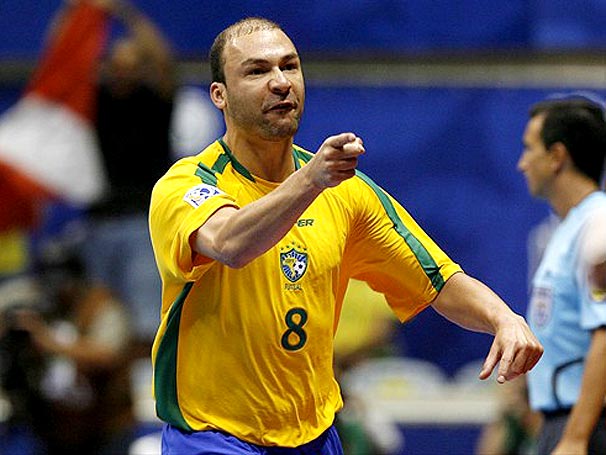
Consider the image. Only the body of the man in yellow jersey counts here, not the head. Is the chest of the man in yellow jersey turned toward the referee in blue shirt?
no

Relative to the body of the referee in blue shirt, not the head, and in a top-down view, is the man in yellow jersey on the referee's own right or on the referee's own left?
on the referee's own left

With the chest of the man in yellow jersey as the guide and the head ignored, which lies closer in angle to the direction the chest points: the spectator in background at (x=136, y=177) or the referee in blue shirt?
the referee in blue shirt

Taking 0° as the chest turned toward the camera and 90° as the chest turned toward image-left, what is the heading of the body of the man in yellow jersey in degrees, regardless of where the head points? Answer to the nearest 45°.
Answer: approximately 315°

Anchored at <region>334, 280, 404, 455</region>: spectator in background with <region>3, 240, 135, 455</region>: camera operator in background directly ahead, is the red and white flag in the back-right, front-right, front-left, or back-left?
front-right

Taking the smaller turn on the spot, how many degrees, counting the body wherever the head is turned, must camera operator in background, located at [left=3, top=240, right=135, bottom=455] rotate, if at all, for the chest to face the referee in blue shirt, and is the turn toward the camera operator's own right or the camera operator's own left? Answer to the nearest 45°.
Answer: approximately 90° to the camera operator's own left

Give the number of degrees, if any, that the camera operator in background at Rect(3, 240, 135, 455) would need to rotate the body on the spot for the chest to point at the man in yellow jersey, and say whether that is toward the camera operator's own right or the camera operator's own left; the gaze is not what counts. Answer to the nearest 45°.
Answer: approximately 45° to the camera operator's own left

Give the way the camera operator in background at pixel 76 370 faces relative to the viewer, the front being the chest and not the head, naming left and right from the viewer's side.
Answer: facing the viewer and to the left of the viewer

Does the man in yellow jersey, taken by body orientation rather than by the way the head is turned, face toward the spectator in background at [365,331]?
no

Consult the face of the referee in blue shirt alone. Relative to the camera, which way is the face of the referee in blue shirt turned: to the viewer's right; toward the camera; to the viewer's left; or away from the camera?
to the viewer's left

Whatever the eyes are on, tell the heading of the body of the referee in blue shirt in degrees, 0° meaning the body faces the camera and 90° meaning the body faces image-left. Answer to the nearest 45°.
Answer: approximately 90°

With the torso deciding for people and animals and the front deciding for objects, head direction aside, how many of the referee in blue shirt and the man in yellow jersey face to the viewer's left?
1
